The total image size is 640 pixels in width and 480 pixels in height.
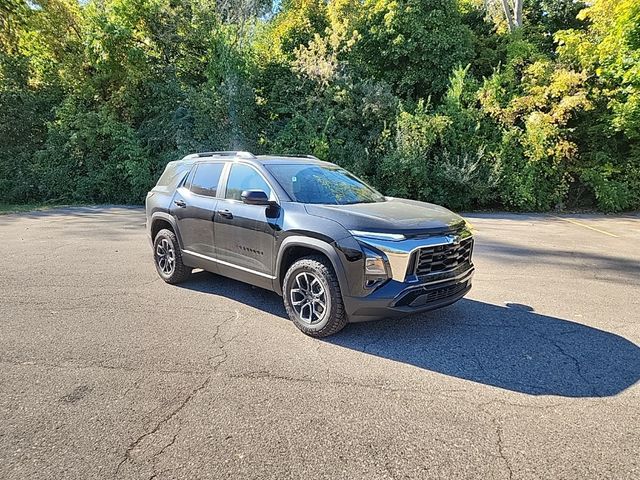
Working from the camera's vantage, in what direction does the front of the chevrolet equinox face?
facing the viewer and to the right of the viewer
